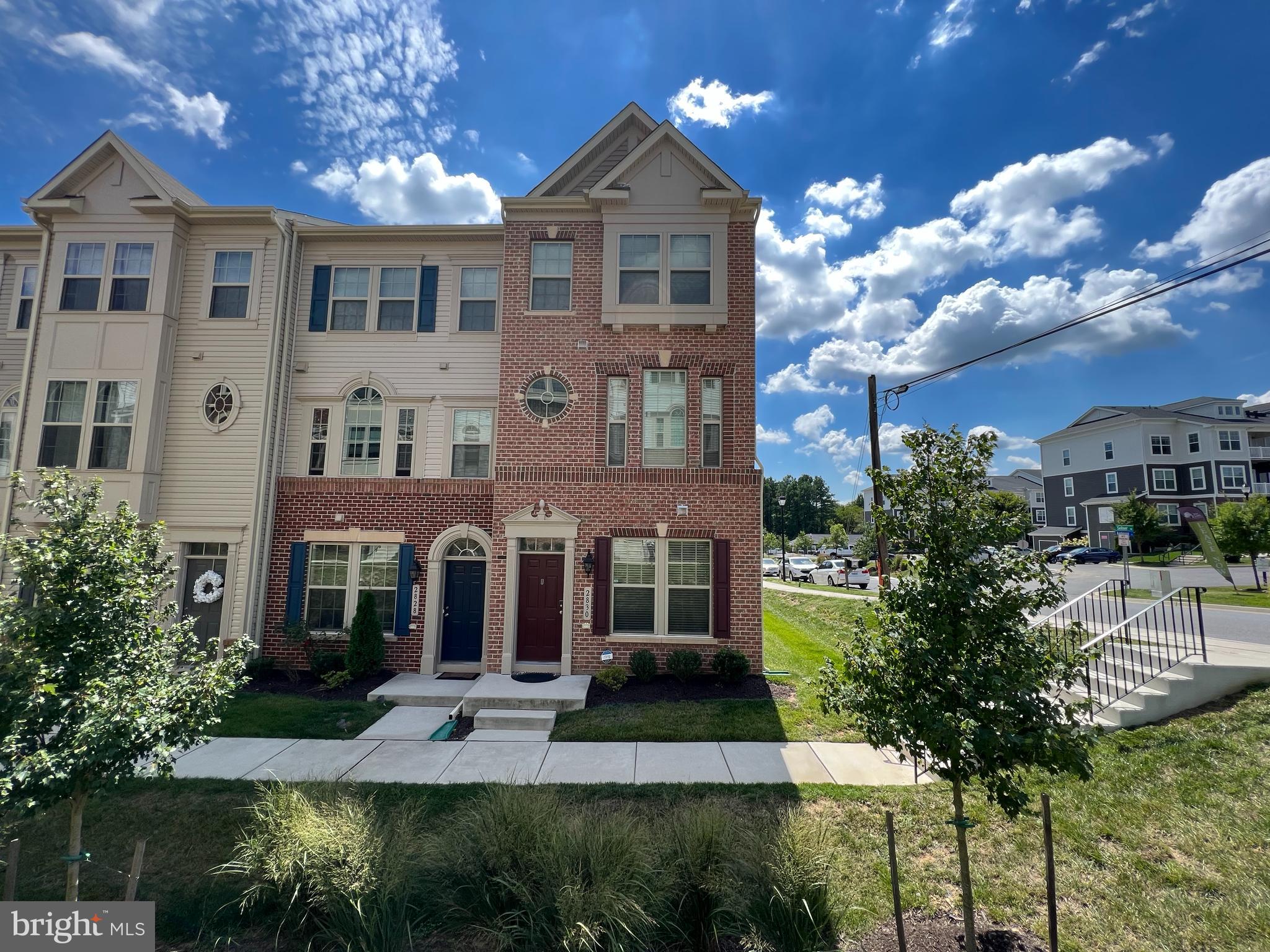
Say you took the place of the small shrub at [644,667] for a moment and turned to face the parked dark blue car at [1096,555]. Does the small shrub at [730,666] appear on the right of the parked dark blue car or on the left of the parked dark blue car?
right

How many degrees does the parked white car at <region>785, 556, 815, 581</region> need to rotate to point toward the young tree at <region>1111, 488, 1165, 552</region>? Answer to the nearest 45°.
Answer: approximately 45° to its left

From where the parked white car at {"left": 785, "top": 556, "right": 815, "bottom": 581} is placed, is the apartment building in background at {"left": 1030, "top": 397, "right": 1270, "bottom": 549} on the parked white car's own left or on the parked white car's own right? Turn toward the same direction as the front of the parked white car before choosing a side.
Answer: on the parked white car's own left

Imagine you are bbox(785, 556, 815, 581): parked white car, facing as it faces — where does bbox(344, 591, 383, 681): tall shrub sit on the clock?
The tall shrub is roughly at 2 o'clock from the parked white car.

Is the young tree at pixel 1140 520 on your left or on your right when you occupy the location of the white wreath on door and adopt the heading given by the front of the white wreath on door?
on your left

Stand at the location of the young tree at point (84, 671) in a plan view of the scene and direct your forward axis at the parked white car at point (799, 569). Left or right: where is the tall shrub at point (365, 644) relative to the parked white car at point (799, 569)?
left
